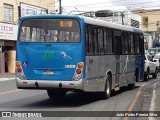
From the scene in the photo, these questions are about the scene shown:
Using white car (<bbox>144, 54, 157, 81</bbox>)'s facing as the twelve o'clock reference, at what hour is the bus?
The bus is roughly at 2 o'clock from the white car.

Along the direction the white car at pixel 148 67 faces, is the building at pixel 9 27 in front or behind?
behind

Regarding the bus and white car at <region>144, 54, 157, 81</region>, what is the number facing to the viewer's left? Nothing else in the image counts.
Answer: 0
